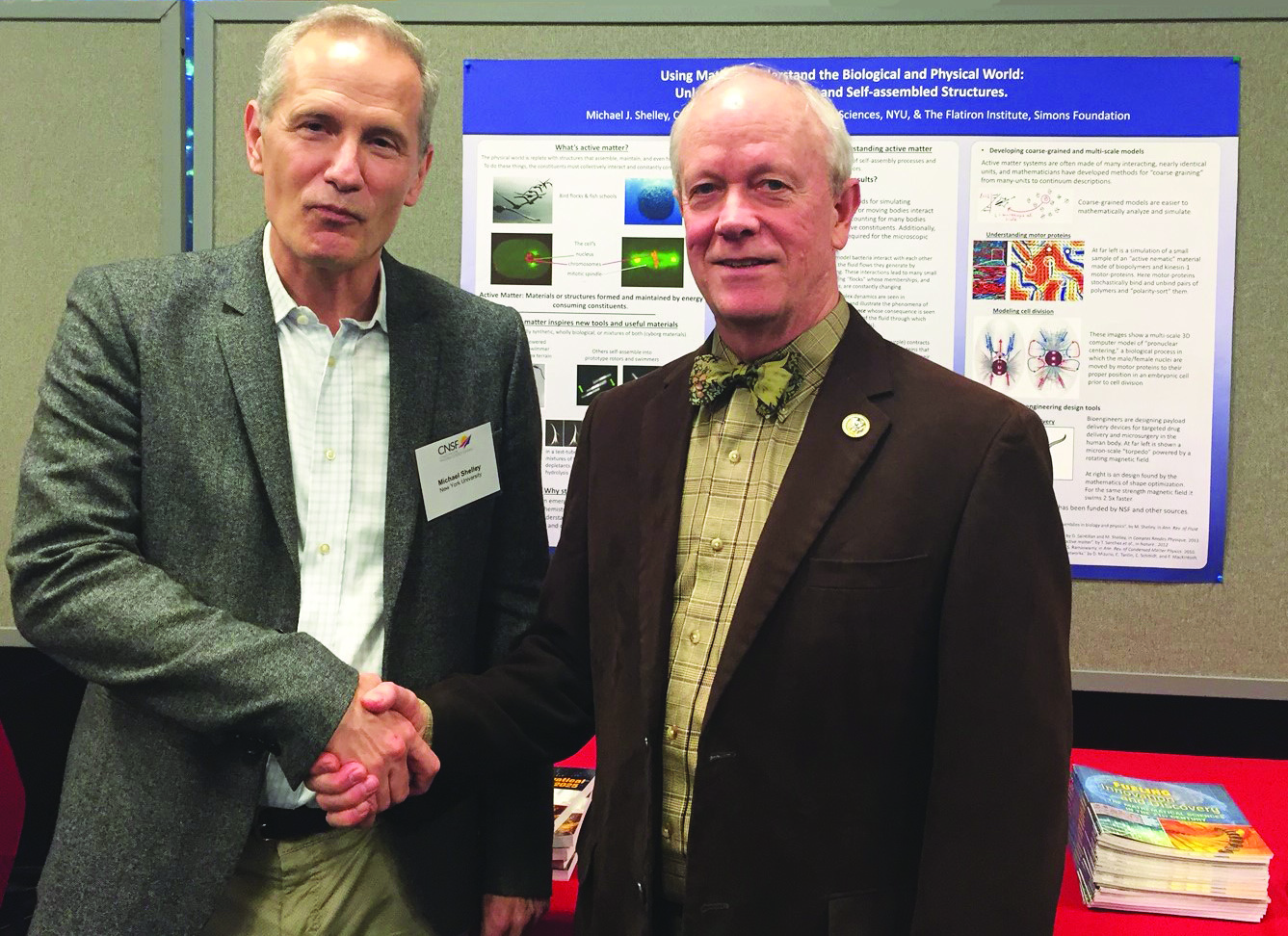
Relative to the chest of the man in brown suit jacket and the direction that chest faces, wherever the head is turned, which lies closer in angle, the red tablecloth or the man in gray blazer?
the man in gray blazer

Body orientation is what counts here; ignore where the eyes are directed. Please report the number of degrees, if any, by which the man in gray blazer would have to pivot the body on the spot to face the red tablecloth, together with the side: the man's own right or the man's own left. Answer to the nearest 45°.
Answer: approximately 90° to the man's own left

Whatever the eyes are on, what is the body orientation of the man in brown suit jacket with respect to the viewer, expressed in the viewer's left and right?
facing the viewer and to the left of the viewer

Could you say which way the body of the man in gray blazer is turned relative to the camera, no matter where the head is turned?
toward the camera

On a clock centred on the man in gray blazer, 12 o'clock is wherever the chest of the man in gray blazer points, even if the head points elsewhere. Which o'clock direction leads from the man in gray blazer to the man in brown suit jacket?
The man in brown suit jacket is roughly at 10 o'clock from the man in gray blazer.

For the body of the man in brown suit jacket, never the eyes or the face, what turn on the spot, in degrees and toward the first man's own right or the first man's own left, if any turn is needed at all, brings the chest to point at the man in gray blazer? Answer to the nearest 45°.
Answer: approximately 45° to the first man's own right

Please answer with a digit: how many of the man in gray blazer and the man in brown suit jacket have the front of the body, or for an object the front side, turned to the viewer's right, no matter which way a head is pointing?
0
